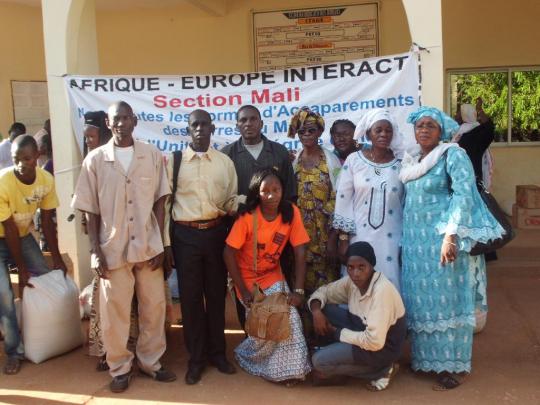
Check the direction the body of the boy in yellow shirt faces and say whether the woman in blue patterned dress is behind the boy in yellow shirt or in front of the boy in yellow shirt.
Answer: in front

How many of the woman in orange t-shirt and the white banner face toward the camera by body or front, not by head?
2

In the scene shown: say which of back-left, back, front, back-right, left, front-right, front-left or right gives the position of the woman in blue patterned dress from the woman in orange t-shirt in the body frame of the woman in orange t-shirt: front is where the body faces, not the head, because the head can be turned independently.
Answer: left

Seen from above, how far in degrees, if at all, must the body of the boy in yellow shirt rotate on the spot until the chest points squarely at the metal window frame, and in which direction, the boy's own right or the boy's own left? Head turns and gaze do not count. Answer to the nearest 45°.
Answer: approximately 45° to the boy's own left

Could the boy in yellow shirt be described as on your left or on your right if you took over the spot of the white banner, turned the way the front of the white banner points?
on your right

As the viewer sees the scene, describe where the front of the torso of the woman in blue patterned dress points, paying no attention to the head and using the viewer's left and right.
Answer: facing the viewer and to the left of the viewer

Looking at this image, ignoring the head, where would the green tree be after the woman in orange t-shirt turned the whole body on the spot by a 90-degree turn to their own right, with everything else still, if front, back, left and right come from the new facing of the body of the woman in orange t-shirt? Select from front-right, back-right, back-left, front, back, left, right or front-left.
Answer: back-right

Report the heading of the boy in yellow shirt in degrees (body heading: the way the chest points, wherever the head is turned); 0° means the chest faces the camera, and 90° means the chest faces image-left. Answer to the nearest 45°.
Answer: approximately 315°

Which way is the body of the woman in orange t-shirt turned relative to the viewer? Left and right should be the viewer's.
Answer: facing the viewer
